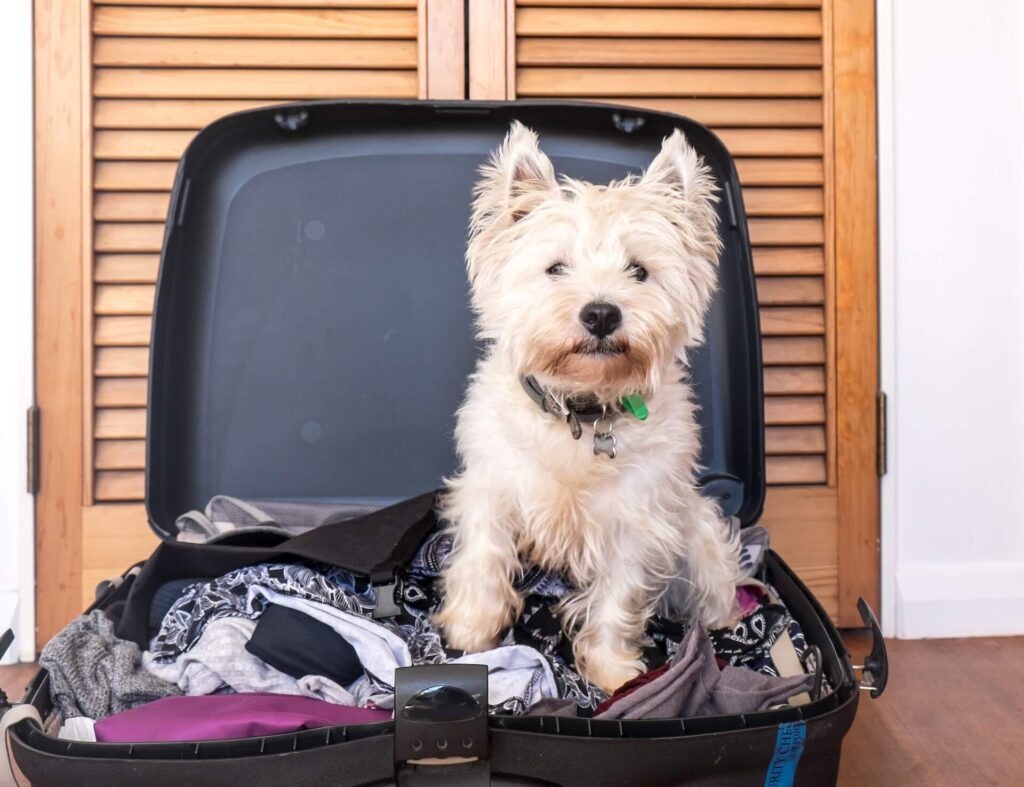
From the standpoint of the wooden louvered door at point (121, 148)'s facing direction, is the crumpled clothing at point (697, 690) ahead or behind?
ahead

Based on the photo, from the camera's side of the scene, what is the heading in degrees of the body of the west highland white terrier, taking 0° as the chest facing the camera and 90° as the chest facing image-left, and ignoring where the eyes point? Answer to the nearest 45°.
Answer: approximately 0°

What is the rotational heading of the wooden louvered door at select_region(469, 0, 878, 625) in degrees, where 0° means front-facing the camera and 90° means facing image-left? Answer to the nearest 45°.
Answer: approximately 0°

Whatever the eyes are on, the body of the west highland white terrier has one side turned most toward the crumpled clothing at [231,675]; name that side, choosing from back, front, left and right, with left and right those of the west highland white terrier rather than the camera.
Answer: right

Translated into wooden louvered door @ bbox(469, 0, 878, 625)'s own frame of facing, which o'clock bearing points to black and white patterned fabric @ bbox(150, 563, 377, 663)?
The black and white patterned fabric is roughly at 2 o'clock from the wooden louvered door.

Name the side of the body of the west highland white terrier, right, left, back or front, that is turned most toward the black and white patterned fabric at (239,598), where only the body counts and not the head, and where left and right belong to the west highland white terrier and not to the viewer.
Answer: right
